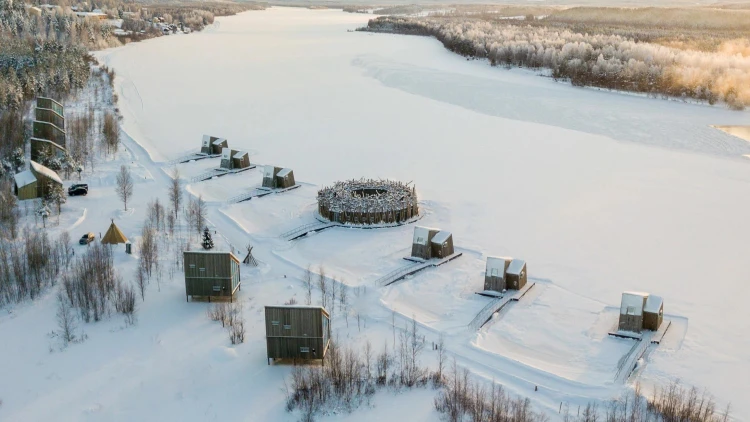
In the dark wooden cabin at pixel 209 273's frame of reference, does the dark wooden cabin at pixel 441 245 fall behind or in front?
in front

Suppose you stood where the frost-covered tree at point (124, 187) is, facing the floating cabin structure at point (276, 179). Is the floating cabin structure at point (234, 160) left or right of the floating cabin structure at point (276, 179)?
left

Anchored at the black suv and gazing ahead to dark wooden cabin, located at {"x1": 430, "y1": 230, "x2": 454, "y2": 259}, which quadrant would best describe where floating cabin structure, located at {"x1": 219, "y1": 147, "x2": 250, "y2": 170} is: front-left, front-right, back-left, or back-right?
front-left

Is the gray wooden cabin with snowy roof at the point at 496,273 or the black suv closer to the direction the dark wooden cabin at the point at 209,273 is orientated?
the gray wooden cabin with snowy roof

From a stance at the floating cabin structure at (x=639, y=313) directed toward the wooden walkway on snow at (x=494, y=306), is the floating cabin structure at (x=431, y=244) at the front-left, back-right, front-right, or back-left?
front-right

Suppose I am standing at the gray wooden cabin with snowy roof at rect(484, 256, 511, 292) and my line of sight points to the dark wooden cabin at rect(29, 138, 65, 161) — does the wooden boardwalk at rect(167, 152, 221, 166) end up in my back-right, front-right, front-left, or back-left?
front-right
